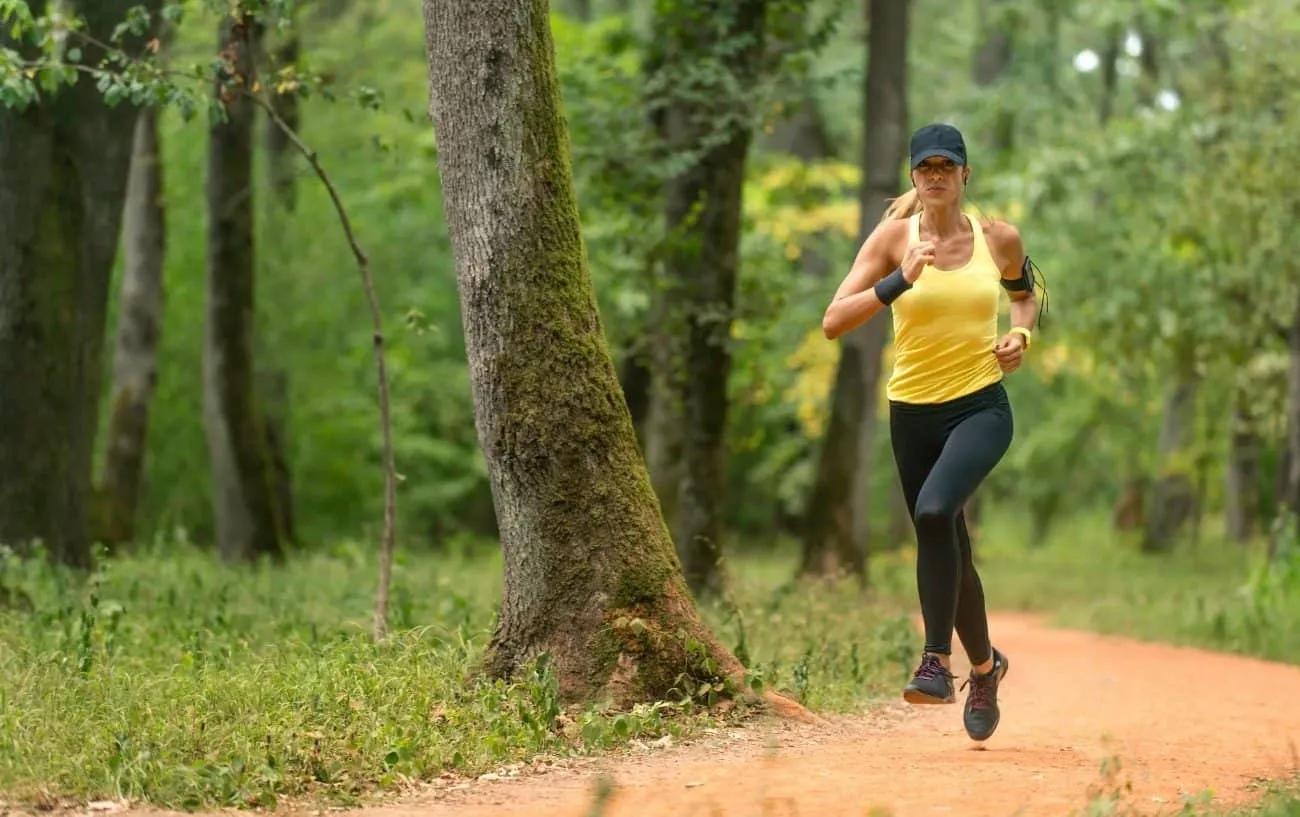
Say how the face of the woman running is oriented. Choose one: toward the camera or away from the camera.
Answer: toward the camera

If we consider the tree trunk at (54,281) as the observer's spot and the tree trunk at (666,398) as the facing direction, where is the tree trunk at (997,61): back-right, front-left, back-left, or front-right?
front-left

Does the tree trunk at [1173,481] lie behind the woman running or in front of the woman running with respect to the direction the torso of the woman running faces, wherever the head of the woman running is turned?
behind

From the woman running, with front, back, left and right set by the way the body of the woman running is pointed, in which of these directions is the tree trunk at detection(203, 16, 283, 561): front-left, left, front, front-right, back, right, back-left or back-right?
back-right

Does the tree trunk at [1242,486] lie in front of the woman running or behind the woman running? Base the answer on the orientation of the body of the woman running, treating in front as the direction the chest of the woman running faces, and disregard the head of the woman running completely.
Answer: behind

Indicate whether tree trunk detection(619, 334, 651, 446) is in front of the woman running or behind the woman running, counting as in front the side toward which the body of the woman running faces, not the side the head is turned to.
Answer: behind

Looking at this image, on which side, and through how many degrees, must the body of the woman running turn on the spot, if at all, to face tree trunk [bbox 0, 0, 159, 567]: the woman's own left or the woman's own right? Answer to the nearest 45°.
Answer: approximately 135° to the woman's own right

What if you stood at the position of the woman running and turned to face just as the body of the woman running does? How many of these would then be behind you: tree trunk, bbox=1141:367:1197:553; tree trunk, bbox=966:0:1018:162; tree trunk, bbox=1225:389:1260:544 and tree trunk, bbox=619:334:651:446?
4

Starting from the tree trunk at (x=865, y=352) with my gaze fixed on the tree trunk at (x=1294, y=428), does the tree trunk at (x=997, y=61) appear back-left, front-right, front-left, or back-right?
front-left

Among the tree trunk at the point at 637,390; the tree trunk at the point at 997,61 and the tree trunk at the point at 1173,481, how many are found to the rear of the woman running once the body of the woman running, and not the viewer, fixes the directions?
3

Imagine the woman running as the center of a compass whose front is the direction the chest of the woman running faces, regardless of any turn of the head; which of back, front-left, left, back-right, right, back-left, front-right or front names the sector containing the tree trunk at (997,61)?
back

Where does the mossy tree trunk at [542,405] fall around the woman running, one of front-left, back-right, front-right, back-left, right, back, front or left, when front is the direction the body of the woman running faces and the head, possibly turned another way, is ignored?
right

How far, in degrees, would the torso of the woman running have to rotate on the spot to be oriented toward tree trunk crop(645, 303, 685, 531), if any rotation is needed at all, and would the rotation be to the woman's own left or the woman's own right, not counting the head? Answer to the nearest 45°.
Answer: approximately 180°

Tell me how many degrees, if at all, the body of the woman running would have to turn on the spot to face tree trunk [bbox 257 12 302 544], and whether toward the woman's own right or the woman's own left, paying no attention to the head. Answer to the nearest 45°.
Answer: approximately 135° to the woman's own right

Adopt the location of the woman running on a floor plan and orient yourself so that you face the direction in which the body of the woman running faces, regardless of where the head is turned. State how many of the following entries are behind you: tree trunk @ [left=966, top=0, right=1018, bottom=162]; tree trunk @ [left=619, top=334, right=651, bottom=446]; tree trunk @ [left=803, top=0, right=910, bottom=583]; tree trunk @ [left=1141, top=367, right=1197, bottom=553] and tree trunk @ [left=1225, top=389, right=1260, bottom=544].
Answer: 5

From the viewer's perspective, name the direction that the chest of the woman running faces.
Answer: toward the camera
